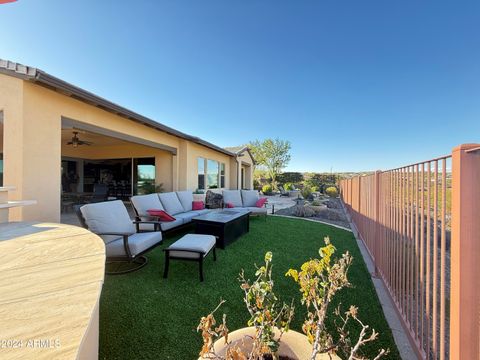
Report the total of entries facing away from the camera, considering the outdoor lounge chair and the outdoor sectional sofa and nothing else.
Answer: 0

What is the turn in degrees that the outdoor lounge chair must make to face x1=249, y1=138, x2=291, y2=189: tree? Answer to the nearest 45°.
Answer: approximately 90° to its left

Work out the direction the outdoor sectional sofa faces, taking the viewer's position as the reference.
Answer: facing the viewer and to the right of the viewer

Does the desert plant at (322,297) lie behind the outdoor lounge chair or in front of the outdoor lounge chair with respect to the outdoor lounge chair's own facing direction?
in front

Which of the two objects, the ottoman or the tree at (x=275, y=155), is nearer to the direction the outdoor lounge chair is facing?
the ottoman

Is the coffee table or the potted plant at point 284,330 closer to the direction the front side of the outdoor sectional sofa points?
the coffee table

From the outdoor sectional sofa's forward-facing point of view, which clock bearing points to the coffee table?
The coffee table is roughly at 12 o'clock from the outdoor sectional sofa.

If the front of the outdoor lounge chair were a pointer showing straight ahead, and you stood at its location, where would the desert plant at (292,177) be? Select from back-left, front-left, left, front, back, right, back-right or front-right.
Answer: left

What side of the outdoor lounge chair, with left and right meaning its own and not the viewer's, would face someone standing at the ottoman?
front

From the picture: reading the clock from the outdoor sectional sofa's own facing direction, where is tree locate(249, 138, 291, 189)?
The tree is roughly at 9 o'clock from the outdoor sectional sofa.

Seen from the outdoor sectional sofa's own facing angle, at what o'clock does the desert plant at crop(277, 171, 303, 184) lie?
The desert plant is roughly at 9 o'clock from the outdoor sectional sofa.

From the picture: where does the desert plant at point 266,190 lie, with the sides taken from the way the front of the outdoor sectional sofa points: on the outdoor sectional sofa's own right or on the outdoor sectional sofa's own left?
on the outdoor sectional sofa's own left

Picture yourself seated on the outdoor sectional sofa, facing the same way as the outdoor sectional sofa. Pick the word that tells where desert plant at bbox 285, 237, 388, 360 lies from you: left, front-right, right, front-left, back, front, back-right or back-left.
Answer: front-right

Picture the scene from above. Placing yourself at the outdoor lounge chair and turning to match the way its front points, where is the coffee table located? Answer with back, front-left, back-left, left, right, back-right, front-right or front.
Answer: front-left

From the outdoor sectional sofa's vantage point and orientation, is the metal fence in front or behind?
in front
